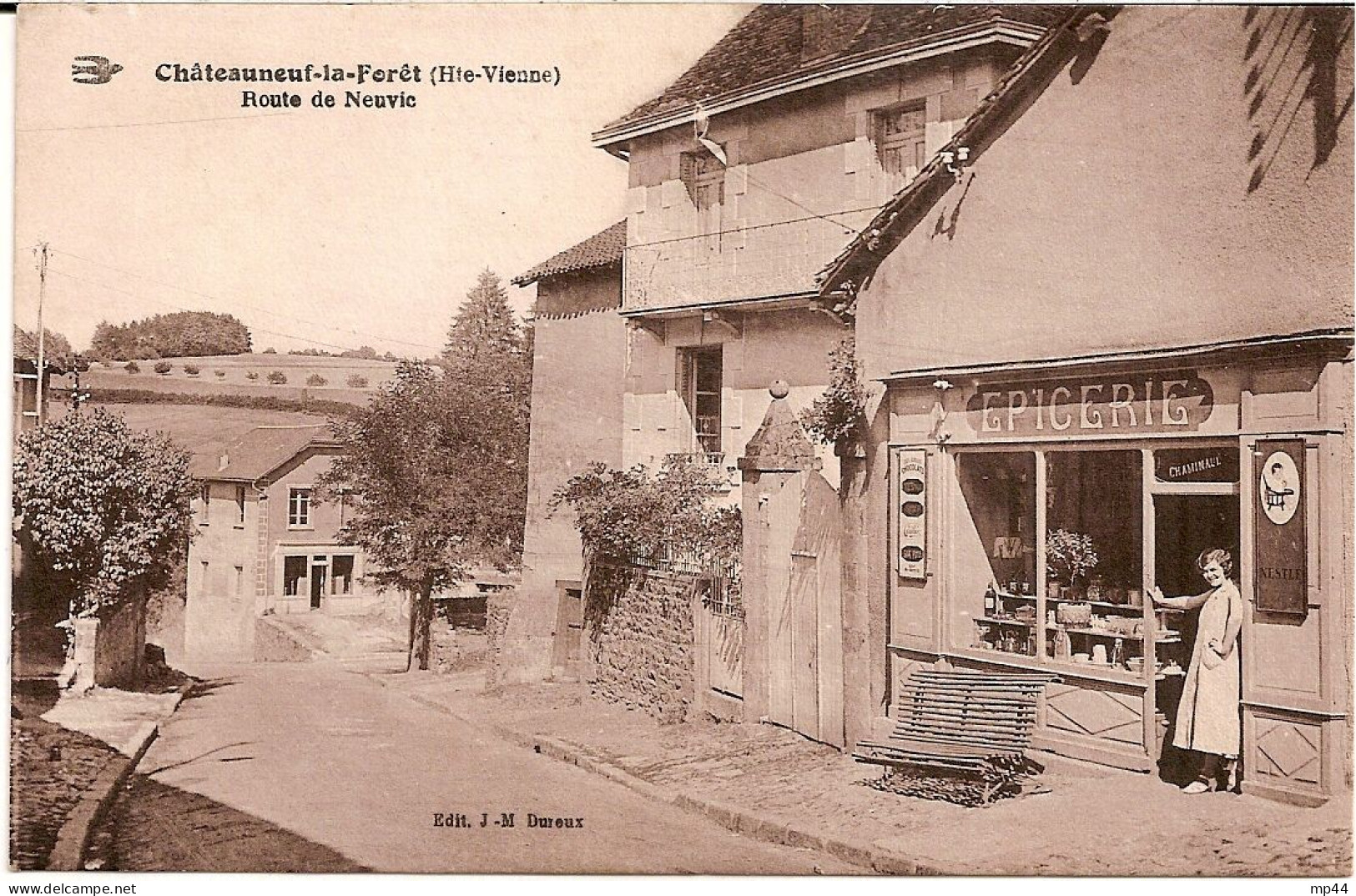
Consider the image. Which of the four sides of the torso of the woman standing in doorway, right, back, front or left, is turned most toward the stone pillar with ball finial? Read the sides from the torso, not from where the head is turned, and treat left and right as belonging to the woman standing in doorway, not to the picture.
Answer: right

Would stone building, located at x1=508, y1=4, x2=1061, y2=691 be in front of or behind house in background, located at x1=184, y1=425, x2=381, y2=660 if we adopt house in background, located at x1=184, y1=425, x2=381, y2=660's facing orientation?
in front

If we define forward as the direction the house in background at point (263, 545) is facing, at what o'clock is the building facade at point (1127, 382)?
The building facade is roughly at 12 o'clock from the house in background.

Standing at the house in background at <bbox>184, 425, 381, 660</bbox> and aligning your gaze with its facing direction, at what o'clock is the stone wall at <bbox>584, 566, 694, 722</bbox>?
The stone wall is roughly at 11 o'clock from the house in background.

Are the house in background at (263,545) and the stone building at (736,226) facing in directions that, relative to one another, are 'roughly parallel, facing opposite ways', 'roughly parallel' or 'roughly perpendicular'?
roughly perpendicular

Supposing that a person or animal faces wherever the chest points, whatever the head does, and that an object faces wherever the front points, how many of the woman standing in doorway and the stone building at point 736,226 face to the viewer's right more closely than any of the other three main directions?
0
